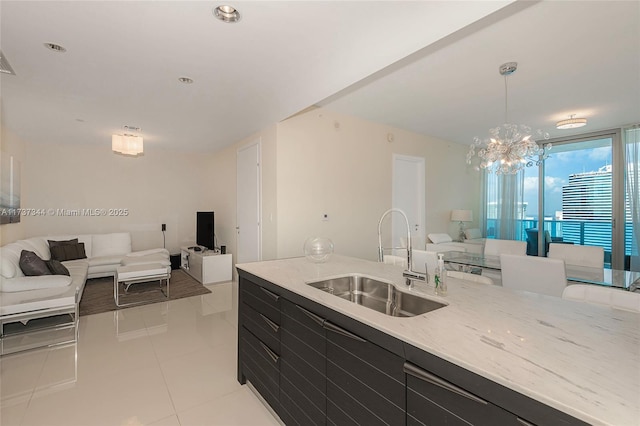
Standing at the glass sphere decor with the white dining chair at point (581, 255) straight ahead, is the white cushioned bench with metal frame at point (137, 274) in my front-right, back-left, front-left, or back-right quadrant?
back-left

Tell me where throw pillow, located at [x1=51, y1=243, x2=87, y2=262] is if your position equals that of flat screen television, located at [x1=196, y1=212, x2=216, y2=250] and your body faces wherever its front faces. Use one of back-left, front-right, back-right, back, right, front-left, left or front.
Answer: front-right

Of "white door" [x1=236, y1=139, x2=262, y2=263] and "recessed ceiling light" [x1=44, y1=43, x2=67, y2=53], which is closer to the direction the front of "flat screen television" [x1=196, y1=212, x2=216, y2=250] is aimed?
the recessed ceiling light

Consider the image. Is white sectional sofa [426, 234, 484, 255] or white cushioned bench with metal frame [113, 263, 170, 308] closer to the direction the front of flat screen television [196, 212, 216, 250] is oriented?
the white cushioned bench with metal frame

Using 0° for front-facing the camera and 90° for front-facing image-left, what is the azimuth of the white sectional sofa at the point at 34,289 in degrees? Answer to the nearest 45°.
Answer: approximately 315°

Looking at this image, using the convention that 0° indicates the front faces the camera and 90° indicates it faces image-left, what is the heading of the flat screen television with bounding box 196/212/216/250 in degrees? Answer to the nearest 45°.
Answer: approximately 45°

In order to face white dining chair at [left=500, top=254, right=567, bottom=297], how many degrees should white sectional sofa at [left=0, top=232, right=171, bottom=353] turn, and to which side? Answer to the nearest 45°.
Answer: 0° — it already faces it

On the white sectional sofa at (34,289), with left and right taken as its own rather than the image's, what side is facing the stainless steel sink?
front

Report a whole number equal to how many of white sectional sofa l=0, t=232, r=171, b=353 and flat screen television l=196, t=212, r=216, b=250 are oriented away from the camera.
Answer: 0
